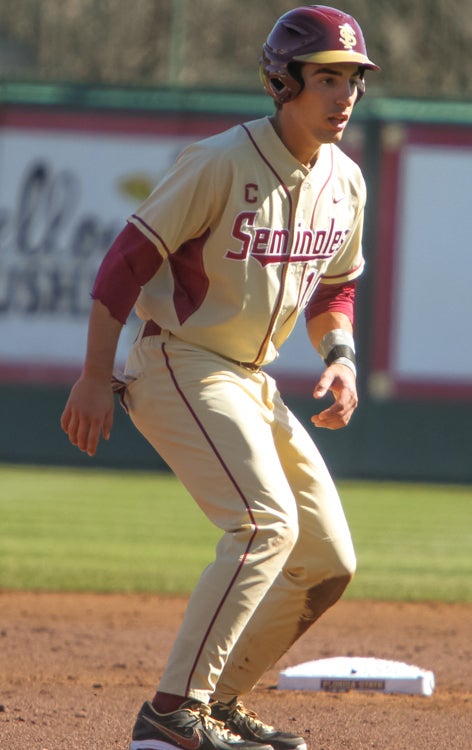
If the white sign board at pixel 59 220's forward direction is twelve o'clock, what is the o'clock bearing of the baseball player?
The baseball player is roughly at 12 o'clock from the white sign board.

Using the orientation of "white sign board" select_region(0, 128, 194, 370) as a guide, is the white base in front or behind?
in front

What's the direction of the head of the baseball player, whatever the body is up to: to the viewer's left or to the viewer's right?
to the viewer's right

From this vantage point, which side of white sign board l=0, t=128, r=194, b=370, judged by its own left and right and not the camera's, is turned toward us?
front

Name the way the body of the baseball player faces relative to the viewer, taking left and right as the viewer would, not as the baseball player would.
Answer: facing the viewer and to the right of the viewer
